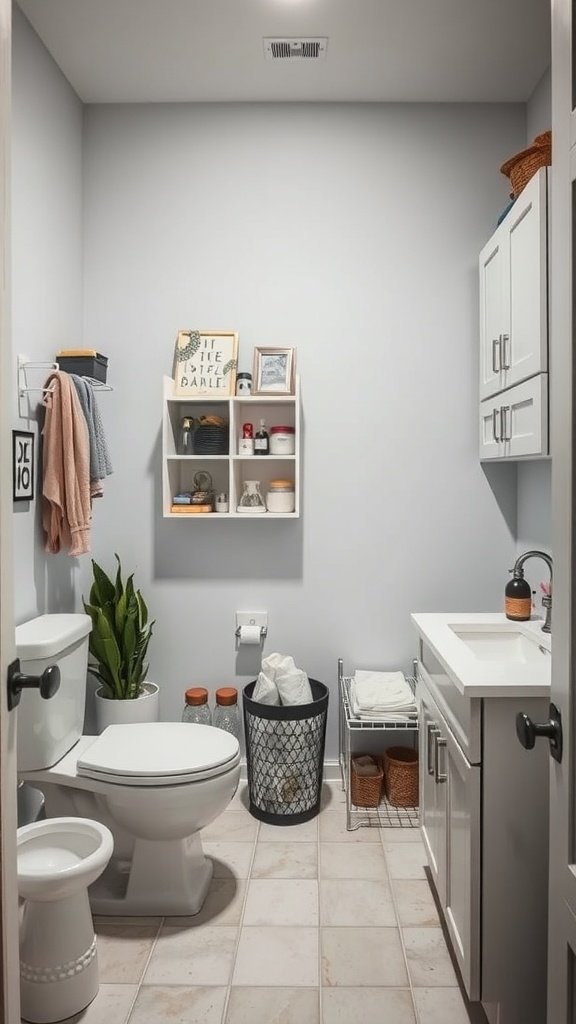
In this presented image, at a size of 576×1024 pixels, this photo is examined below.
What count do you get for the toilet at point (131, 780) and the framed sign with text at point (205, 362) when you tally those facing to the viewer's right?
1

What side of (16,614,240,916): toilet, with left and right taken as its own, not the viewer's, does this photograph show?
right

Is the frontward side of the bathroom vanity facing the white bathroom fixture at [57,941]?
yes

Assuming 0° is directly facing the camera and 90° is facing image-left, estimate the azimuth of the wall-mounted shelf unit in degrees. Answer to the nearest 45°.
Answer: approximately 0°

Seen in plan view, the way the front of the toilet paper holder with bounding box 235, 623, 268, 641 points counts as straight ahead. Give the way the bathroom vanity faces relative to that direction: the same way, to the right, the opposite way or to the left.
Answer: to the right

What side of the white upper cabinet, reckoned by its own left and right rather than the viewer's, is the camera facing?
left

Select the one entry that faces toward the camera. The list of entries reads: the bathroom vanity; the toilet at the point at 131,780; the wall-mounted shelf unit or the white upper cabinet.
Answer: the wall-mounted shelf unit

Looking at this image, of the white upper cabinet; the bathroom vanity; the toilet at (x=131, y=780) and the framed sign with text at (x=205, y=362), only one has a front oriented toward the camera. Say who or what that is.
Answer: the framed sign with text

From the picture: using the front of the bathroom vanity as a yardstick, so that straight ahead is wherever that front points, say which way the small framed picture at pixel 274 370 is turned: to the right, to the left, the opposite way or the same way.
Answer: to the left

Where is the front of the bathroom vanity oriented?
to the viewer's left

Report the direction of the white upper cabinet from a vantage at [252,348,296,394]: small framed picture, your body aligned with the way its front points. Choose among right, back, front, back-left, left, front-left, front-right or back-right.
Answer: front-left

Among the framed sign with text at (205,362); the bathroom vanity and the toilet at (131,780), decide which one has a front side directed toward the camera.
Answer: the framed sign with text

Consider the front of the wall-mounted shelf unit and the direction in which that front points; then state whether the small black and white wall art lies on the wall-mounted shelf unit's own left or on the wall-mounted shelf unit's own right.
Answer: on the wall-mounted shelf unit's own right

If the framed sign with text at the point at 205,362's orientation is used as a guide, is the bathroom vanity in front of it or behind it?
in front
